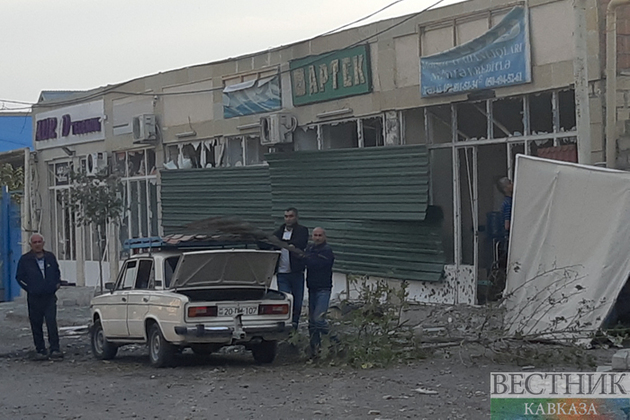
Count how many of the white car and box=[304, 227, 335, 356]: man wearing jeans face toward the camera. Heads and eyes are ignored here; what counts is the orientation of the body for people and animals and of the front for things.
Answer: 1

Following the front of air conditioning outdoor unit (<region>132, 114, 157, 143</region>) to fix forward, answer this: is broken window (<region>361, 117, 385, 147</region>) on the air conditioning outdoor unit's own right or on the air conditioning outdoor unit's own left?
on the air conditioning outdoor unit's own left

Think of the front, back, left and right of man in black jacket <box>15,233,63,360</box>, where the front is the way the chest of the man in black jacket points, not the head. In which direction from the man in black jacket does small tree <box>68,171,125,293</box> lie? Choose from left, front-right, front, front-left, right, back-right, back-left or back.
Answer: back

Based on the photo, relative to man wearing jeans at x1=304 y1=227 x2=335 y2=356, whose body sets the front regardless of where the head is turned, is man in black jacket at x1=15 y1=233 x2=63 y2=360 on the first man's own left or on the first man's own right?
on the first man's own right

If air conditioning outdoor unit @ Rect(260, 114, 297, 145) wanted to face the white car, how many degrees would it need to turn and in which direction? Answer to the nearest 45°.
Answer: approximately 45° to its left

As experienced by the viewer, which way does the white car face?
facing away from the viewer and to the left of the viewer

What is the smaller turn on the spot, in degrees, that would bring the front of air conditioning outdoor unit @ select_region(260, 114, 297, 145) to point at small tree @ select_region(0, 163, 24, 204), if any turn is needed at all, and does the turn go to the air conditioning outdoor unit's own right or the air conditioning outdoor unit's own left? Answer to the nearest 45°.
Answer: approximately 90° to the air conditioning outdoor unit's own right

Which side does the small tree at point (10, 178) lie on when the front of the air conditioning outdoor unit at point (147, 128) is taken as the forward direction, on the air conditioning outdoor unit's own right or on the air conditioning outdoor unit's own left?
on the air conditioning outdoor unit's own right

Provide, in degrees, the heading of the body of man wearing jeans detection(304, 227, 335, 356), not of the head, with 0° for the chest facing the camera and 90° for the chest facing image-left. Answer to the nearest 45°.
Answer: approximately 0°

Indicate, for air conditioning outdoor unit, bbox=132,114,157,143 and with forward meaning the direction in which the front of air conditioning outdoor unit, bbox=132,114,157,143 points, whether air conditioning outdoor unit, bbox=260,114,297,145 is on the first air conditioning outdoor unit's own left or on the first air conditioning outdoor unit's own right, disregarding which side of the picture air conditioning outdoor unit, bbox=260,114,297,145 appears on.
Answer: on the first air conditioning outdoor unit's own left

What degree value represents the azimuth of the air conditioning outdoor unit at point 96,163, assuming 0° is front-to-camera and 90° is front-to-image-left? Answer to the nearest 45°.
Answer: approximately 45°

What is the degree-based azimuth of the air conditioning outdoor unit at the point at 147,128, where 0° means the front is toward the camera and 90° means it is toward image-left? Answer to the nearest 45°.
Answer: approximately 45°

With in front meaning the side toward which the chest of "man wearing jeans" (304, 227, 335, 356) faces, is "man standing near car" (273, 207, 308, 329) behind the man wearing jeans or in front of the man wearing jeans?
behind

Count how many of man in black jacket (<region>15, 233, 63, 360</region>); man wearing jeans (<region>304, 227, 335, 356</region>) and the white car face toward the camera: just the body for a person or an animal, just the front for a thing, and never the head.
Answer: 2
